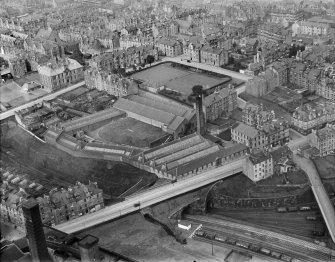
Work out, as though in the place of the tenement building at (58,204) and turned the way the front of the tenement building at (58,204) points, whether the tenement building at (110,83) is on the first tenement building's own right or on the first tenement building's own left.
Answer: on the first tenement building's own left

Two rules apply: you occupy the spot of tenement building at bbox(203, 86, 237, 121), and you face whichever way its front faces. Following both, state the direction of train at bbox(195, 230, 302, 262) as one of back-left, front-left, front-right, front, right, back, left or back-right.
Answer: front-right

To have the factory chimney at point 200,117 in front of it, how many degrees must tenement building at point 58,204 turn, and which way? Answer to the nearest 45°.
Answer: approximately 90° to its left

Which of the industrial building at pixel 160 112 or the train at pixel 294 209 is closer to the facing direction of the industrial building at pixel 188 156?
the train

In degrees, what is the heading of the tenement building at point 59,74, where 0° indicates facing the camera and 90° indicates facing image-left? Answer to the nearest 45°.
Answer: approximately 315°

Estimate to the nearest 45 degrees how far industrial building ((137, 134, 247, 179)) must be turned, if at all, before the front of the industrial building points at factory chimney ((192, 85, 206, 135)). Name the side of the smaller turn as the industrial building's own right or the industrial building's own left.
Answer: approximately 135° to the industrial building's own left

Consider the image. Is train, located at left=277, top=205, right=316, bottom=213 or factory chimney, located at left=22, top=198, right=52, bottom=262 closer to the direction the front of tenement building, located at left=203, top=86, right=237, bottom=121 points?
the train

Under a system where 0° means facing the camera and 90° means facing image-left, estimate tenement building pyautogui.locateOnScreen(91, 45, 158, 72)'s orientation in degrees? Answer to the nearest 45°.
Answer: approximately 315°
